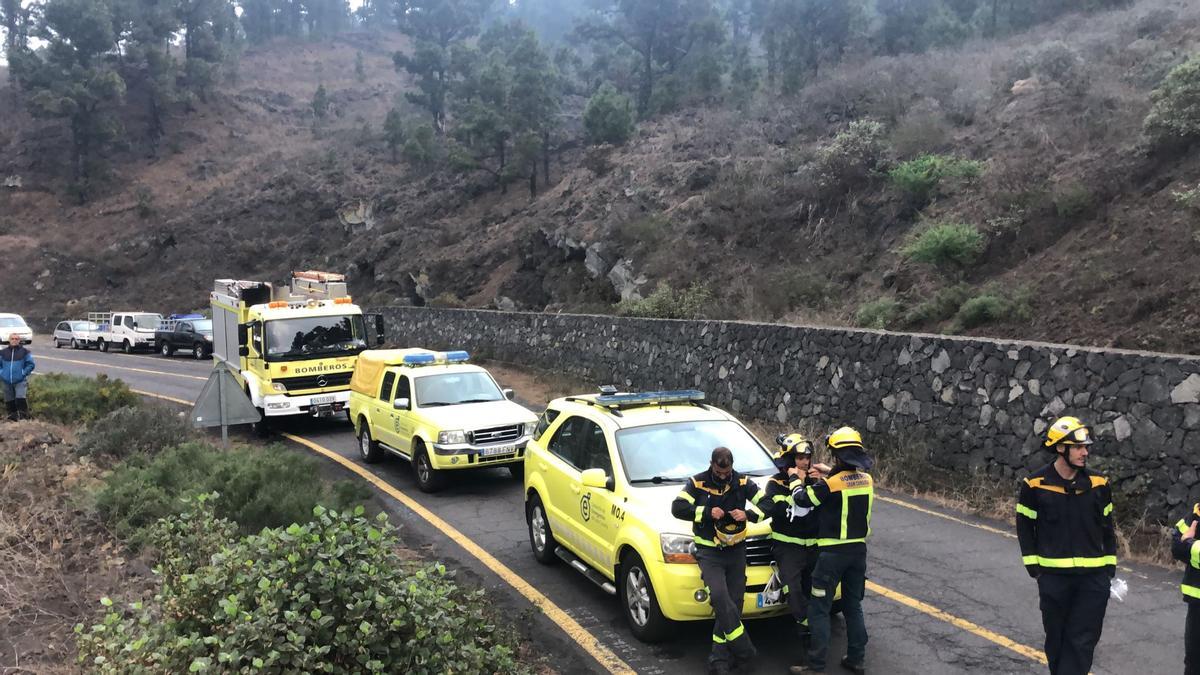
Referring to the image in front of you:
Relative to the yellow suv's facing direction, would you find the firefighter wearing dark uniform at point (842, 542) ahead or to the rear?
ahead

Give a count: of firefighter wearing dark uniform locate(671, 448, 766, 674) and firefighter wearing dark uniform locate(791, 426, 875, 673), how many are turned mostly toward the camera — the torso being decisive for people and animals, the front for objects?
1

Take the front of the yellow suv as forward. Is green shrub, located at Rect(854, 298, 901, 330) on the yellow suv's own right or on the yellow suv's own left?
on the yellow suv's own left

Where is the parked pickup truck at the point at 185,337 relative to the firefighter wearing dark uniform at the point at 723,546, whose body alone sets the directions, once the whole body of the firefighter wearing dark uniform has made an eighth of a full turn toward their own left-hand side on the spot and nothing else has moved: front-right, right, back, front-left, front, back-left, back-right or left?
back

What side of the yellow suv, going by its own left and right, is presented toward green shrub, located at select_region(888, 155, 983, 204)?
left

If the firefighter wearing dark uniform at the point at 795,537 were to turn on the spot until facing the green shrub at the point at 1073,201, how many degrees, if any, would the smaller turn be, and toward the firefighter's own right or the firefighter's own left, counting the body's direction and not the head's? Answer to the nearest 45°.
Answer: approximately 135° to the firefighter's own left

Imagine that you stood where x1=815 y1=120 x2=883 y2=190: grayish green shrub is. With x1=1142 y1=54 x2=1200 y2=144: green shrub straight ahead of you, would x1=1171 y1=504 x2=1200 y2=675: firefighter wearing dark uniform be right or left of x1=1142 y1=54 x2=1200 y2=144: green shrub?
right

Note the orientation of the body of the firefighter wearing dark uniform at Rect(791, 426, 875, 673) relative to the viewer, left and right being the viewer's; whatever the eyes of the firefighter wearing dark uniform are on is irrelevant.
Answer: facing away from the viewer and to the left of the viewer

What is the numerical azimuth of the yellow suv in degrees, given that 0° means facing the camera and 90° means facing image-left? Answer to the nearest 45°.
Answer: approximately 315°
